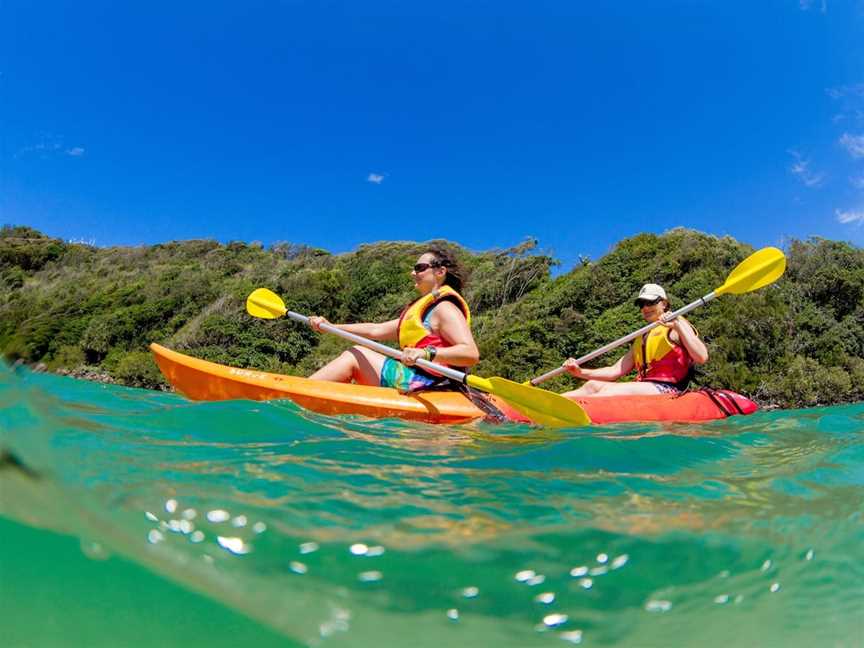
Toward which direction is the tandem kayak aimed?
to the viewer's left

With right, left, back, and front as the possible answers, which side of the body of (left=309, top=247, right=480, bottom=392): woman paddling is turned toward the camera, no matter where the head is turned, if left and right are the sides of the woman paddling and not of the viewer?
left
